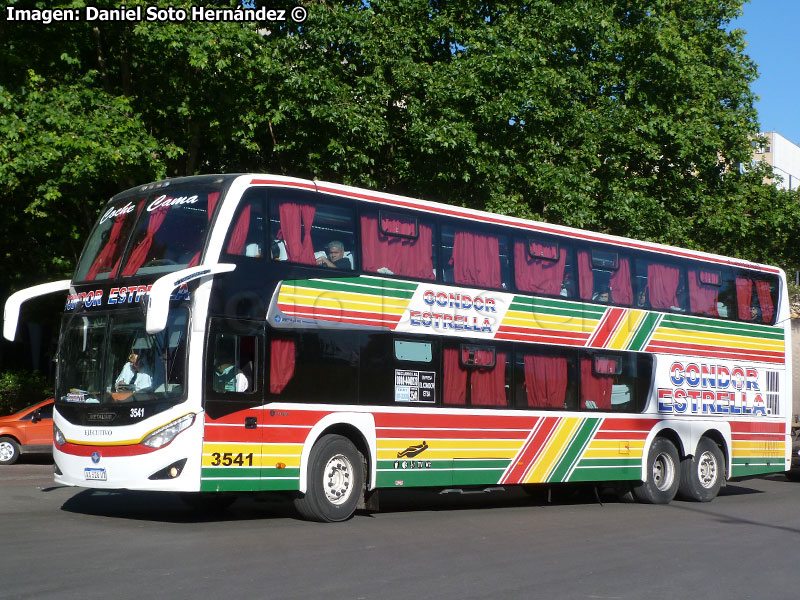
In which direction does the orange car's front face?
to the viewer's left

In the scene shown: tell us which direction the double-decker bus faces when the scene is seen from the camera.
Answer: facing the viewer and to the left of the viewer

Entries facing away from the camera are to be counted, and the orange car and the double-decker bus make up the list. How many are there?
0

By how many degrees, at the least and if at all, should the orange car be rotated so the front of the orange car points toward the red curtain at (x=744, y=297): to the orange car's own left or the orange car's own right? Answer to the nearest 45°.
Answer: approximately 135° to the orange car's own left
